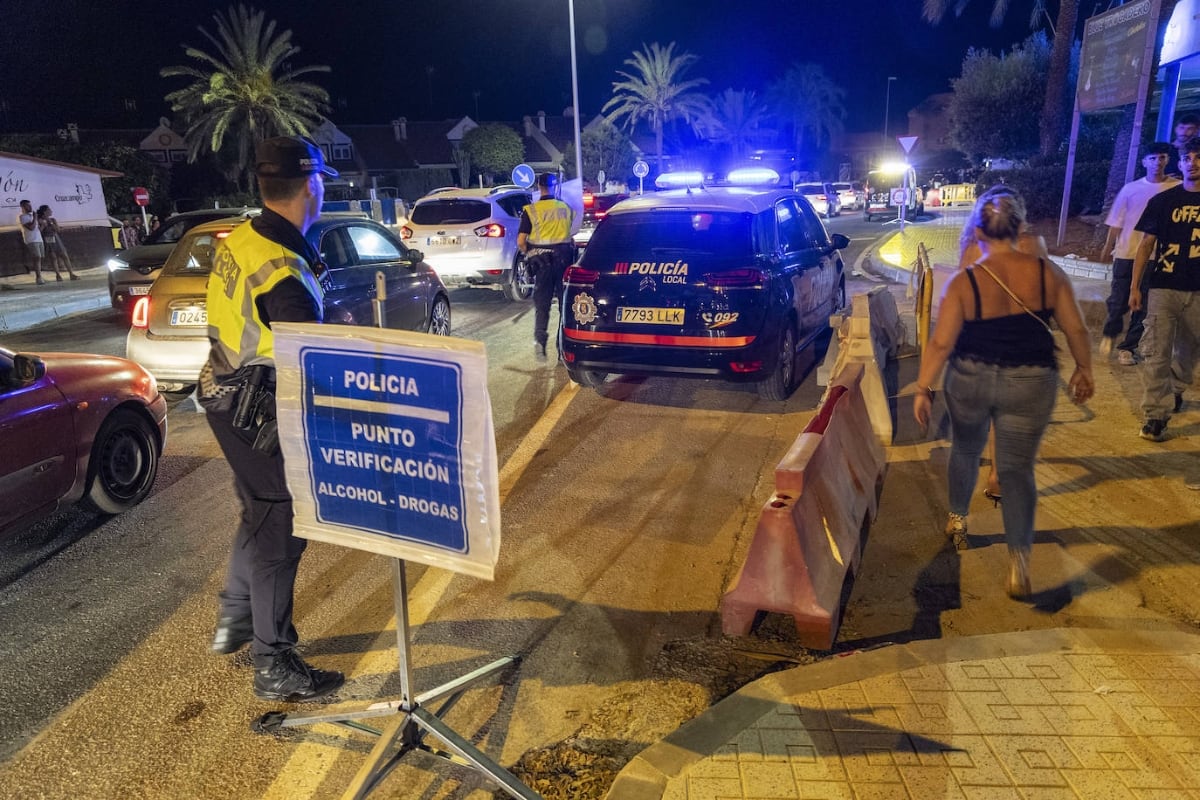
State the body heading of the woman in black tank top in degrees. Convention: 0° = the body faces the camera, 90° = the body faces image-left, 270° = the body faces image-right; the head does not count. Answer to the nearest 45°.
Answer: approximately 180°

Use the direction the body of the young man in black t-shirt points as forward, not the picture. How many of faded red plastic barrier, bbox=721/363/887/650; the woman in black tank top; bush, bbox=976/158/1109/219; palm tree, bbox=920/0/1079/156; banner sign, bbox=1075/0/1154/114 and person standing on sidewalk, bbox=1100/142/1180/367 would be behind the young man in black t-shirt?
4

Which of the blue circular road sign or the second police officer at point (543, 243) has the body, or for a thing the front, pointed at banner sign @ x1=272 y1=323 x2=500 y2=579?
the blue circular road sign

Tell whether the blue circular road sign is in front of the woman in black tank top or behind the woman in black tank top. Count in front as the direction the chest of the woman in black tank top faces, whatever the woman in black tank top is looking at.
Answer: in front

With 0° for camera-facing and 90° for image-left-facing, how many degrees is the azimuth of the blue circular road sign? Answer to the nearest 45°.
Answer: approximately 0°

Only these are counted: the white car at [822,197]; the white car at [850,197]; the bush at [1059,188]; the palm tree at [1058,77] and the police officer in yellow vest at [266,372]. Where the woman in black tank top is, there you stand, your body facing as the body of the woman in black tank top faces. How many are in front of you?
4

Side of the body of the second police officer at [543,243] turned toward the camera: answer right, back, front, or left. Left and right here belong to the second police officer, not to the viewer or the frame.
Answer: back

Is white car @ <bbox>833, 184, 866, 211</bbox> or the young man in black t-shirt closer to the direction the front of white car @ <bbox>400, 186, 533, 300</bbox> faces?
the white car

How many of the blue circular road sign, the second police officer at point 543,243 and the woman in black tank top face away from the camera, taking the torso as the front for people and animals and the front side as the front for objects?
2

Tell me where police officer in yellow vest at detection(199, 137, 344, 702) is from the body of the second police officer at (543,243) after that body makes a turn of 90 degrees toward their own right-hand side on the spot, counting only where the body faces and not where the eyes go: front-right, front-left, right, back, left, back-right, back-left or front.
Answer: right

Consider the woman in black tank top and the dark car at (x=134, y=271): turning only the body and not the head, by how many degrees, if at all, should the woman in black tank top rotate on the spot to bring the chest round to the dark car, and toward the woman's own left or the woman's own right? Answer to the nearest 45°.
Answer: approximately 90° to the woman's own left

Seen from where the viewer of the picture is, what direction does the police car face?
facing away from the viewer and to the right of the viewer

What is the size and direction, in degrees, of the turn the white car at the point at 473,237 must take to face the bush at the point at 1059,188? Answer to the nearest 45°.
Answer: approximately 45° to its right

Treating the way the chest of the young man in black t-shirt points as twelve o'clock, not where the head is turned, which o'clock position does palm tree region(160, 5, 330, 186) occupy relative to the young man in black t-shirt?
The palm tree is roughly at 4 o'clock from the young man in black t-shirt.

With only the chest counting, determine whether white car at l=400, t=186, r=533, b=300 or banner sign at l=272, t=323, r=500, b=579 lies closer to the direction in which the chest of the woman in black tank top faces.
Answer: the white car
